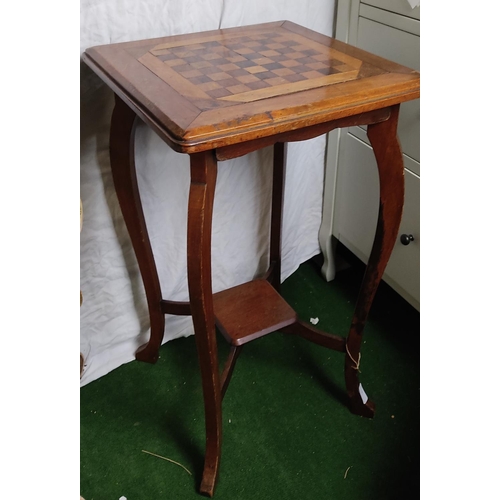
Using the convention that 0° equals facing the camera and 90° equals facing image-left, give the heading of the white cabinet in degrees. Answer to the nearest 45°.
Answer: approximately 45°
